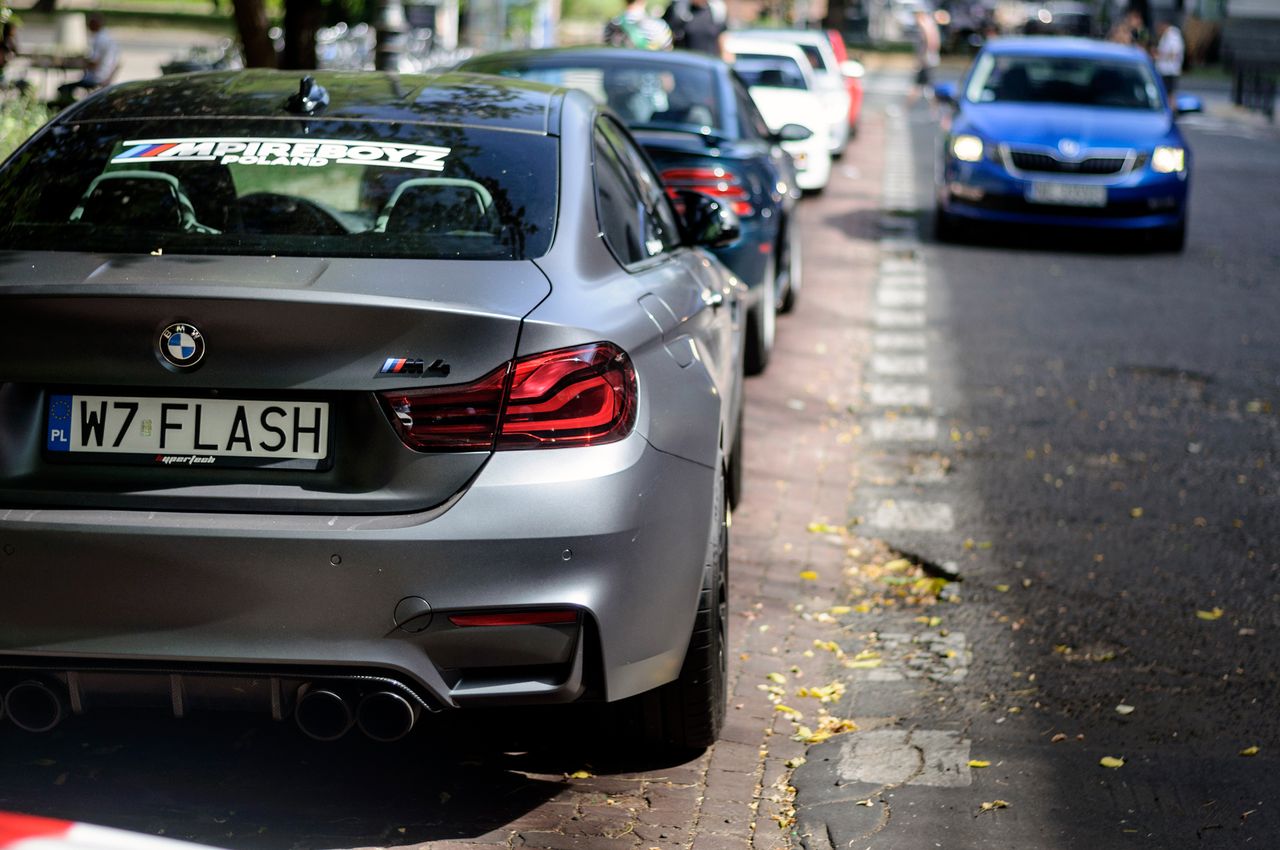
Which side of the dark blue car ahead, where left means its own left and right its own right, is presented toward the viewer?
back

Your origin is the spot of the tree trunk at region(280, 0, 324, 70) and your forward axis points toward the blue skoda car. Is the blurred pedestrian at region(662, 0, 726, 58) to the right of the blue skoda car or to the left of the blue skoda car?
left

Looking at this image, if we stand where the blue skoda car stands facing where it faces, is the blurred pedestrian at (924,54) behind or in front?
behind

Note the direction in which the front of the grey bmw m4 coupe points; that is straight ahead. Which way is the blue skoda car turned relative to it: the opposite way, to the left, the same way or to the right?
the opposite way

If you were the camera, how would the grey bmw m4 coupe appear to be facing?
facing away from the viewer

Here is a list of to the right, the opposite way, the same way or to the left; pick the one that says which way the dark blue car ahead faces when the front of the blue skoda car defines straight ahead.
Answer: the opposite way

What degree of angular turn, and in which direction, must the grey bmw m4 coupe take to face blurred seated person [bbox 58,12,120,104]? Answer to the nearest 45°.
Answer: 0° — it already faces them

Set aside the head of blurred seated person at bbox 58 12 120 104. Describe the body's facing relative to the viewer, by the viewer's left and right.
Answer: facing to the left of the viewer
